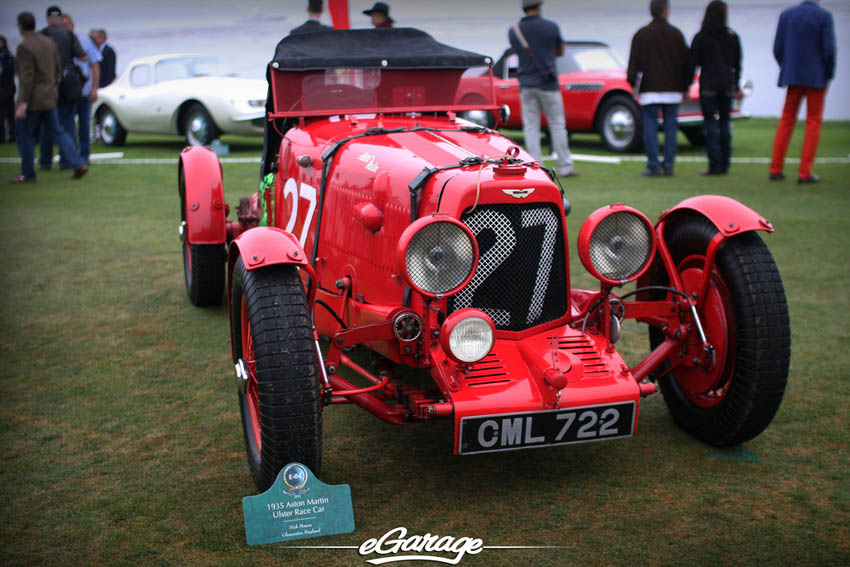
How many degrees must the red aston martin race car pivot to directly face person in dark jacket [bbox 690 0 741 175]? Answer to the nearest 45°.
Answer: approximately 135° to its left

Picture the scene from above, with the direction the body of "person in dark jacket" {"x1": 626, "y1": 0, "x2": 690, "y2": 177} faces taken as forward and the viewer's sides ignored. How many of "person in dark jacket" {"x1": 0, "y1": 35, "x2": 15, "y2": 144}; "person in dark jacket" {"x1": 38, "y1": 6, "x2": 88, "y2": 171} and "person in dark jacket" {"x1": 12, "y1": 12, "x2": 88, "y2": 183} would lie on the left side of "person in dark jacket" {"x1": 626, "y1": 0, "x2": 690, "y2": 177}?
3

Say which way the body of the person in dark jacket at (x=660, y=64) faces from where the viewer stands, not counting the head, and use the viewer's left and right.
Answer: facing away from the viewer

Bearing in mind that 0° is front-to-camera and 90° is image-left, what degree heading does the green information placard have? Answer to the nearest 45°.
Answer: approximately 0°

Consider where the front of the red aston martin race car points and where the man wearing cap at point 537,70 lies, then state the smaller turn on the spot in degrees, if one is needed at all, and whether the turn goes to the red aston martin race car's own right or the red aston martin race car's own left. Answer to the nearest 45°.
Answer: approximately 135° to the red aston martin race car's own left

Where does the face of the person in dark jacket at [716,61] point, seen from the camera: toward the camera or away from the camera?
away from the camera

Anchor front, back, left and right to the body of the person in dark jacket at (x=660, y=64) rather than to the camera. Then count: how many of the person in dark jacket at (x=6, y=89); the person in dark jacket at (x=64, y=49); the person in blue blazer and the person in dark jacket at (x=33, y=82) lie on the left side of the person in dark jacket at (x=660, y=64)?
3

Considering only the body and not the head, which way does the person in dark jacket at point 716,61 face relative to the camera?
away from the camera

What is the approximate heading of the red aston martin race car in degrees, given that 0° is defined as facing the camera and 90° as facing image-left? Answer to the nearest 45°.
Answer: approximately 315°
